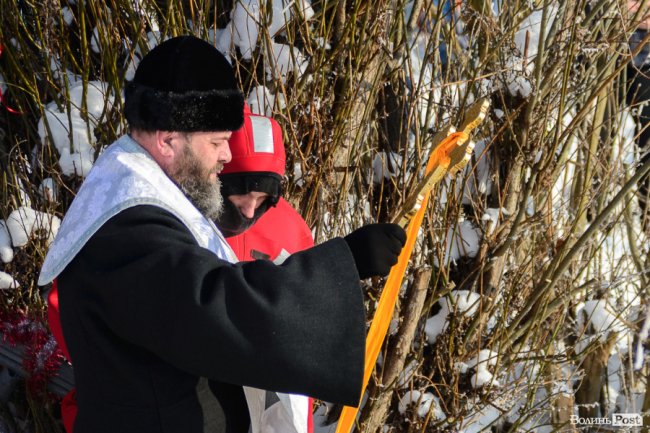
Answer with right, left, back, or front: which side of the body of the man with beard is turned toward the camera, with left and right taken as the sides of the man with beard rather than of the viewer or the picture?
right

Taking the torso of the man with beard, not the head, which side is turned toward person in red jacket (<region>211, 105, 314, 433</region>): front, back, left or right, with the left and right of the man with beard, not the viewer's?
left

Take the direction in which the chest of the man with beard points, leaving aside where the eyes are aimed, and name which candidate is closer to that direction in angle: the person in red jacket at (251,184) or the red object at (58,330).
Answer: the person in red jacket

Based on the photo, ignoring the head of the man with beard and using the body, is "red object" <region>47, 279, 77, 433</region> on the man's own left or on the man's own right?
on the man's own left

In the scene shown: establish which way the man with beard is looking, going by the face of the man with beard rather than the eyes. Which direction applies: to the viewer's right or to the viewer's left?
to the viewer's right
